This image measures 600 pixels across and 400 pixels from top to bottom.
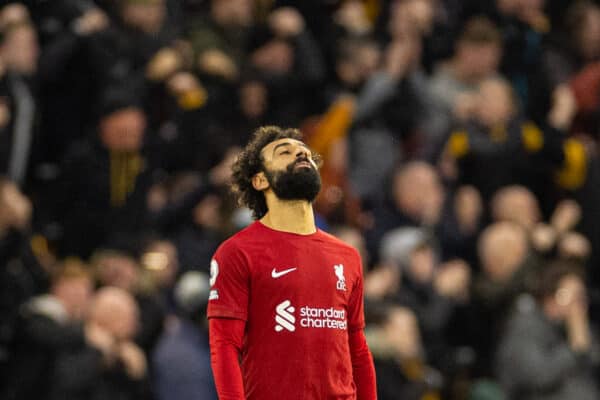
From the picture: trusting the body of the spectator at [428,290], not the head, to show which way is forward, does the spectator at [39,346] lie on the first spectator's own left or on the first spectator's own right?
on the first spectator's own right

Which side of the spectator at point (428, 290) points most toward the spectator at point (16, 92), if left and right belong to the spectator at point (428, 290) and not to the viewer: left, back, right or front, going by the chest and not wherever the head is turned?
right

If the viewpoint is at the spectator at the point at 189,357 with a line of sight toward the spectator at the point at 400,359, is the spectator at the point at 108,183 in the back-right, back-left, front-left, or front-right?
back-left

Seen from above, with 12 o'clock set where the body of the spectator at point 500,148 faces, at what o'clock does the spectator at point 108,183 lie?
the spectator at point 108,183 is roughly at 2 o'clock from the spectator at point 500,148.

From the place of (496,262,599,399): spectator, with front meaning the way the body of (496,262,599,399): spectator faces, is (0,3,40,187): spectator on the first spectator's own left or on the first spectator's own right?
on the first spectator's own right

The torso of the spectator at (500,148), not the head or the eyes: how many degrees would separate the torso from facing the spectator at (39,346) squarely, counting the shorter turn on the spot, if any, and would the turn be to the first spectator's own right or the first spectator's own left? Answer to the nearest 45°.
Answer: approximately 45° to the first spectator's own right
